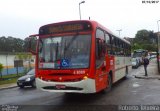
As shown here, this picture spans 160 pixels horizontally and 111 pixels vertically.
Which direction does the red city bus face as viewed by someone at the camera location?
facing the viewer and to the left of the viewer
